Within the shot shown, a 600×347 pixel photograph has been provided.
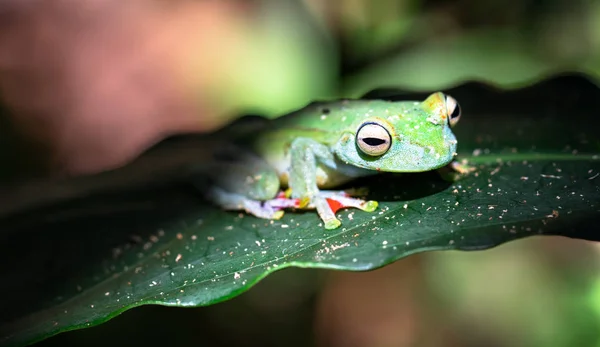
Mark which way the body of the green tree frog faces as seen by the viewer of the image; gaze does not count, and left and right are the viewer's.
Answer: facing the viewer and to the right of the viewer
